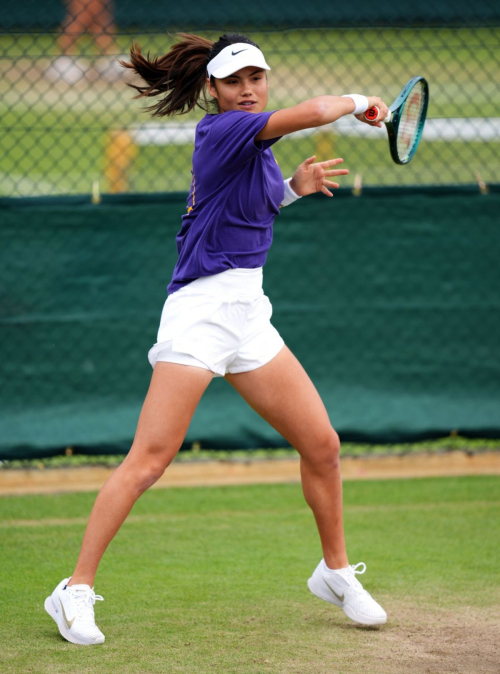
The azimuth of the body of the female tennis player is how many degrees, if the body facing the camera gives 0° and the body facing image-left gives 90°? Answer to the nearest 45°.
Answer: approximately 315°

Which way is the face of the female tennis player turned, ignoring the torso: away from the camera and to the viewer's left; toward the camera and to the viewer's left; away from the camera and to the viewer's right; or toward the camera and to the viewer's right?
toward the camera and to the viewer's right

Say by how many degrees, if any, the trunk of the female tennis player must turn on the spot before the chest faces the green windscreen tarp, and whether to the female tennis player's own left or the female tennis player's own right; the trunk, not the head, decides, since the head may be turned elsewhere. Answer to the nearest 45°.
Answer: approximately 135° to the female tennis player's own left
